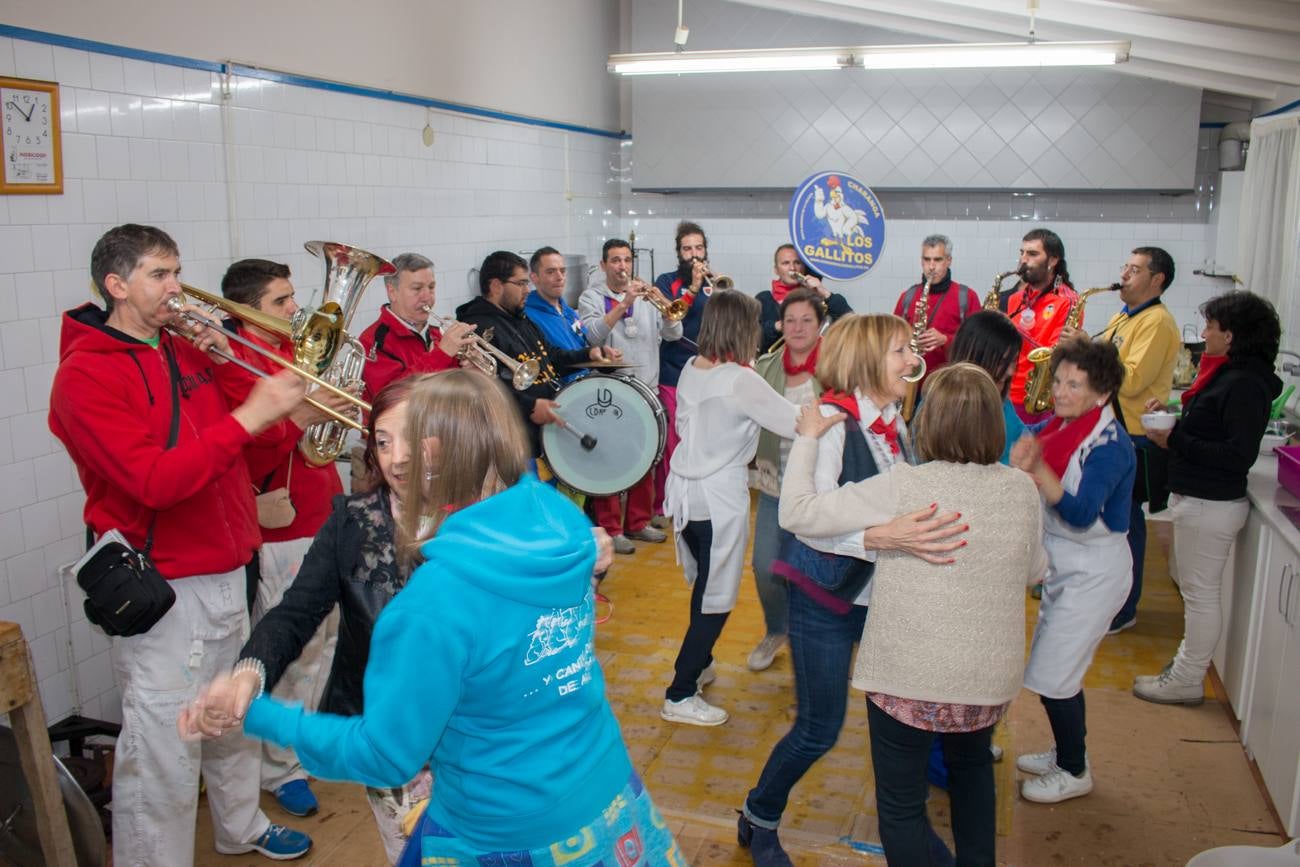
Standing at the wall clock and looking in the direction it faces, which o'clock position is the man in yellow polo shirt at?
The man in yellow polo shirt is roughly at 11 o'clock from the wall clock.

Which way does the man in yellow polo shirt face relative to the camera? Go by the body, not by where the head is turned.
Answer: to the viewer's left

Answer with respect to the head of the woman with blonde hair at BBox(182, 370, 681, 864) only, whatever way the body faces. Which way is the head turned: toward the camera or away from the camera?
away from the camera

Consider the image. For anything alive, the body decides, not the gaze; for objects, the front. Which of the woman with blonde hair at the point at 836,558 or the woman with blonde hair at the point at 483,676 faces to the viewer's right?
the woman with blonde hair at the point at 836,558

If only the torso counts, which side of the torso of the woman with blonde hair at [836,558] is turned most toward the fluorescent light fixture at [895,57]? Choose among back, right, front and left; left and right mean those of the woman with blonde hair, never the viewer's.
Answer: left

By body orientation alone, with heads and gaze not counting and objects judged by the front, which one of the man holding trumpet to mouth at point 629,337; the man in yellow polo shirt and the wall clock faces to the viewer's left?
the man in yellow polo shirt

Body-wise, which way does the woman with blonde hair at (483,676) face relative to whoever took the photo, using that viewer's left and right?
facing away from the viewer and to the left of the viewer

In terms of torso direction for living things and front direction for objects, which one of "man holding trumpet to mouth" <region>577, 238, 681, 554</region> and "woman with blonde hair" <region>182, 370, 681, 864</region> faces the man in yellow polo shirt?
the man holding trumpet to mouth

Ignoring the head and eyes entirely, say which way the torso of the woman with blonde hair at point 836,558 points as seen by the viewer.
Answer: to the viewer's right

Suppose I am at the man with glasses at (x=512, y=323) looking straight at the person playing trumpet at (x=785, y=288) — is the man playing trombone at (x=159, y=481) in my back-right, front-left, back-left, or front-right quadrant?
back-right

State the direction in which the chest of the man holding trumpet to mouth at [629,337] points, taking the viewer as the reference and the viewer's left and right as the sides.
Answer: facing the viewer and to the right of the viewer

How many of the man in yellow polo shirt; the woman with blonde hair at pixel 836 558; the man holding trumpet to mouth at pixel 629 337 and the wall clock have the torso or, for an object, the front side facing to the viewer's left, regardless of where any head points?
1

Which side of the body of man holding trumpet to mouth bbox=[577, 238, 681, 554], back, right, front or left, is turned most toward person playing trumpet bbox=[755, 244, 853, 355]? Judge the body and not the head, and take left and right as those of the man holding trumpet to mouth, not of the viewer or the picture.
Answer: left
